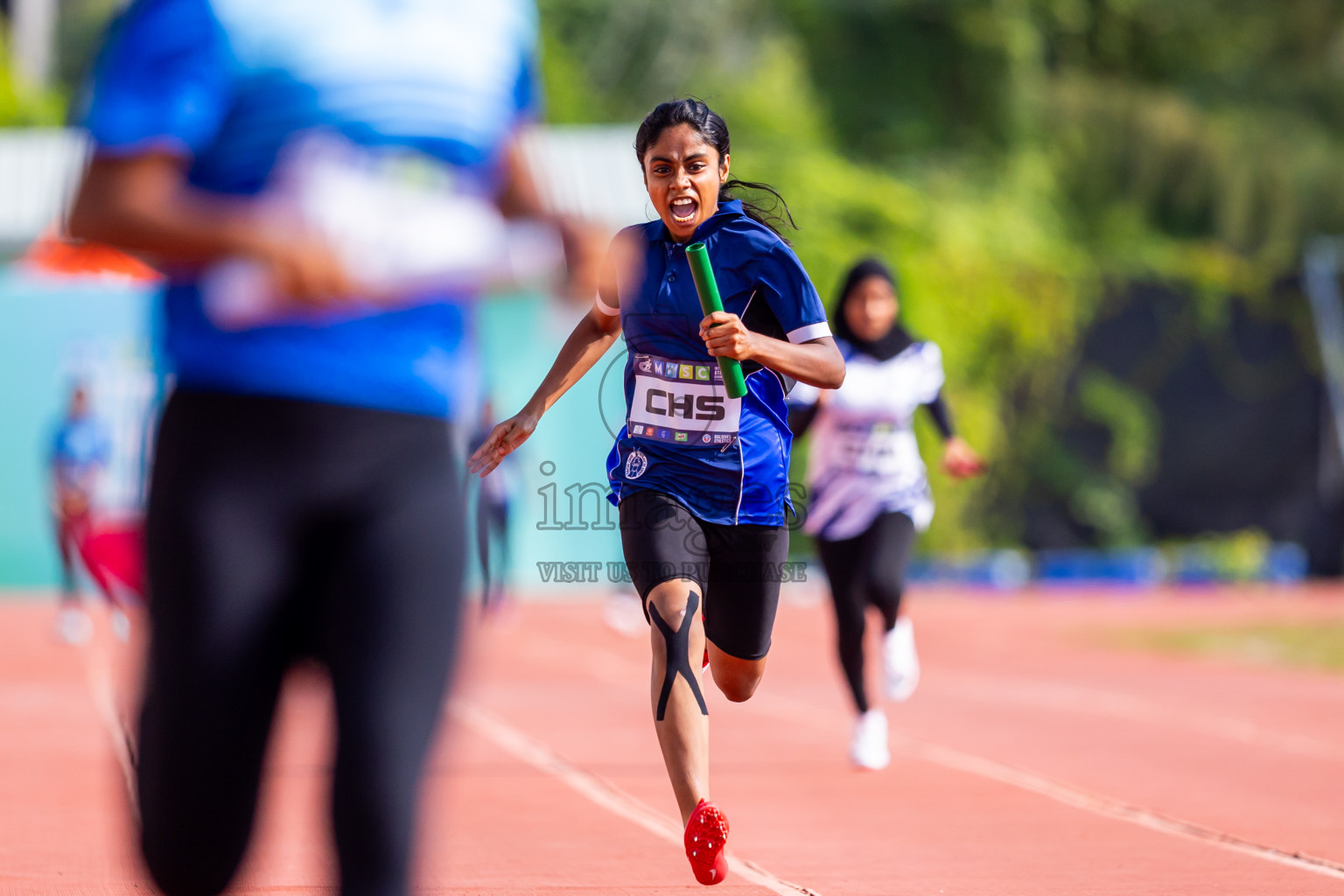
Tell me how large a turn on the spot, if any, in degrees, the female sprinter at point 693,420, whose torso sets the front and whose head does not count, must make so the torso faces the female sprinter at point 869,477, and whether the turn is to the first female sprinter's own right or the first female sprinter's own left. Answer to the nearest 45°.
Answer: approximately 180°

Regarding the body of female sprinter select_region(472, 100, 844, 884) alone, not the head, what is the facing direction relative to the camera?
toward the camera

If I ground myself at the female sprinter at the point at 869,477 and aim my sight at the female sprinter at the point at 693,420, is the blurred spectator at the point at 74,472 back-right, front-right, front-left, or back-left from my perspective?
back-right

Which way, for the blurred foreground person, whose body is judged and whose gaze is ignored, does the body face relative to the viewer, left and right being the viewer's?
facing the viewer

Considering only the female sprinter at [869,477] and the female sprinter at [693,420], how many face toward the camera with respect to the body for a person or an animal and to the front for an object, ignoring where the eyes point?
2

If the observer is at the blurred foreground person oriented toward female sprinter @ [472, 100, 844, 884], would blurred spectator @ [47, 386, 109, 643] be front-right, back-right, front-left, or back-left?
front-left

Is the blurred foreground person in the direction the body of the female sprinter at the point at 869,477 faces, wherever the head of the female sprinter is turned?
yes

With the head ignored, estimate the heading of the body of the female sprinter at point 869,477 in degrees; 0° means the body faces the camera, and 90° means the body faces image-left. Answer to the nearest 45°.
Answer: approximately 0°

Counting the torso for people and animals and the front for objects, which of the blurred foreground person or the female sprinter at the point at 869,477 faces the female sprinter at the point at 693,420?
the female sprinter at the point at 869,477
